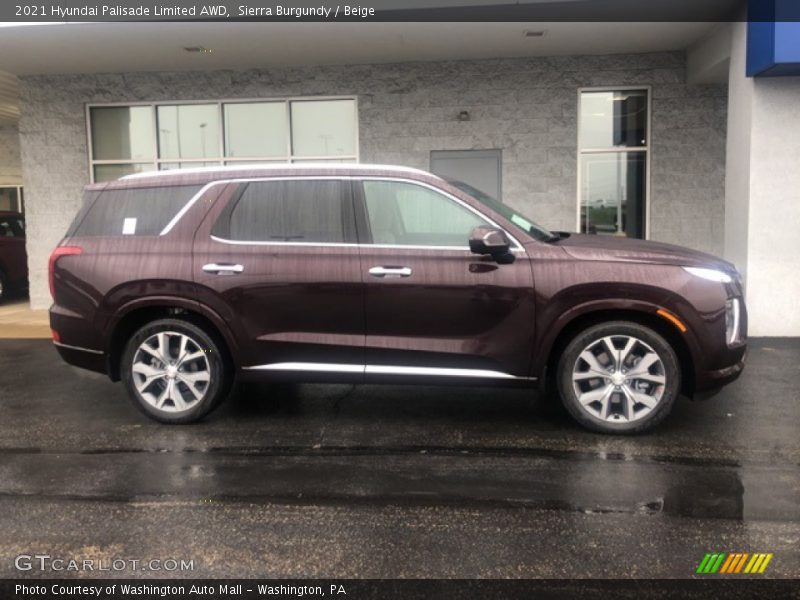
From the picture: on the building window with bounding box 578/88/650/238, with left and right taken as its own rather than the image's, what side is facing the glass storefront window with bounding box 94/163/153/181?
right

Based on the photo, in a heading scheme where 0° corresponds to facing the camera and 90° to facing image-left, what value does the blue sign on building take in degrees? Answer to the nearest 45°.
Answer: approximately 0°

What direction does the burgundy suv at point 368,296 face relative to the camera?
to the viewer's right

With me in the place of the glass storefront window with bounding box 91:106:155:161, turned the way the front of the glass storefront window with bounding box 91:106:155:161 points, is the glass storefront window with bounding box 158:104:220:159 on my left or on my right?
on my left

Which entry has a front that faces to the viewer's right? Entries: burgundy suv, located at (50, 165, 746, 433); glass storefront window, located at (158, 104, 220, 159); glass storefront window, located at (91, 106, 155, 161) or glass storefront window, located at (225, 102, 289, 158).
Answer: the burgundy suv

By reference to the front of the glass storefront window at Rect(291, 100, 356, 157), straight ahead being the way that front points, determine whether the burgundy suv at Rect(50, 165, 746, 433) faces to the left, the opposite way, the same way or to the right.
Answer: to the left

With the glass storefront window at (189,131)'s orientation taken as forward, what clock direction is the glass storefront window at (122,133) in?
the glass storefront window at (122,133) is roughly at 4 o'clock from the glass storefront window at (189,131).

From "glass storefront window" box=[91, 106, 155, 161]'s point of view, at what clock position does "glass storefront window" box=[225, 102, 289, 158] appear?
"glass storefront window" box=[225, 102, 289, 158] is roughly at 10 o'clock from "glass storefront window" box=[91, 106, 155, 161].

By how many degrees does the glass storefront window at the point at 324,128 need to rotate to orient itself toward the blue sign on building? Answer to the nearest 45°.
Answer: approximately 45° to its left
